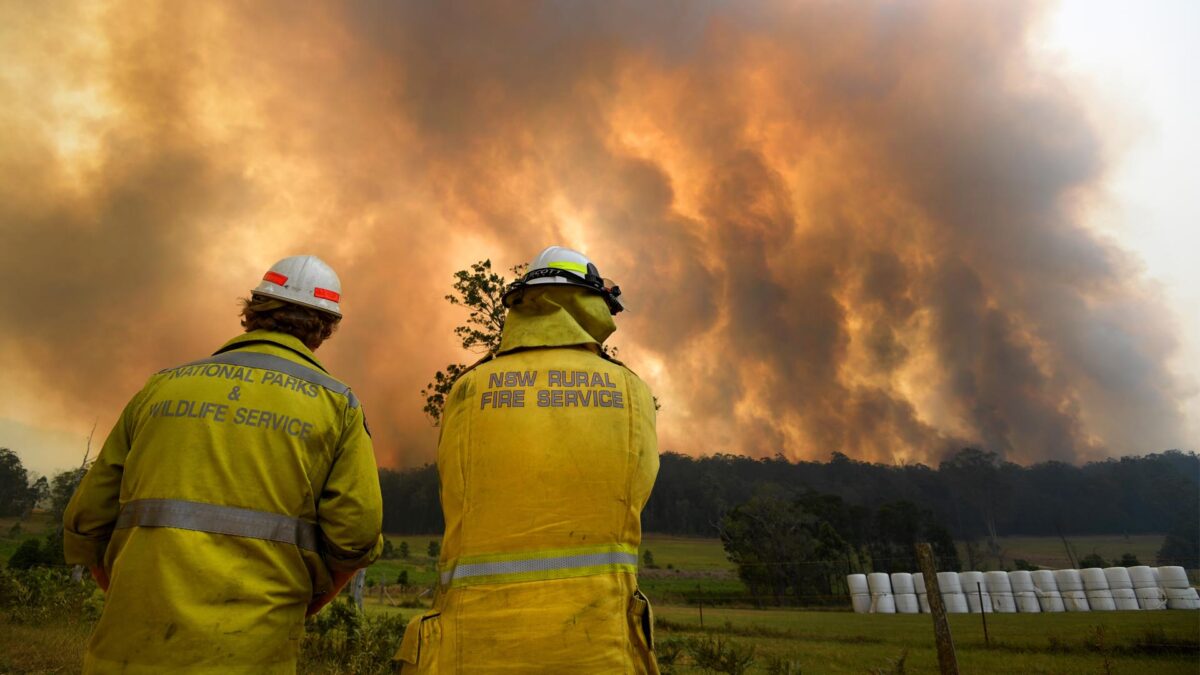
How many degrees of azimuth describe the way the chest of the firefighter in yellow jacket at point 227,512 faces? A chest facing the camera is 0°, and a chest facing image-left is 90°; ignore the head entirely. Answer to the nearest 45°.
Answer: approximately 180°

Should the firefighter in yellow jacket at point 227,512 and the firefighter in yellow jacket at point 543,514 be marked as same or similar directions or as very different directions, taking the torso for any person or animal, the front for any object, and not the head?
same or similar directions

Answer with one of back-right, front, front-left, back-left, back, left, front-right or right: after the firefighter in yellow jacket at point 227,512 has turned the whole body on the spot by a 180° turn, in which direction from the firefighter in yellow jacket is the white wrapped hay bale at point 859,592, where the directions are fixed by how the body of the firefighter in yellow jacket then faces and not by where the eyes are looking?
back-left

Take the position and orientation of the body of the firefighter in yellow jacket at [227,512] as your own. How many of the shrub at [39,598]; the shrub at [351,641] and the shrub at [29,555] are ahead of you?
3

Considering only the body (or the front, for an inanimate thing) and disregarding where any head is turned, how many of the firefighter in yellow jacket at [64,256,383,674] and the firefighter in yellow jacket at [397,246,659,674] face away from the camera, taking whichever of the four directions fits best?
2

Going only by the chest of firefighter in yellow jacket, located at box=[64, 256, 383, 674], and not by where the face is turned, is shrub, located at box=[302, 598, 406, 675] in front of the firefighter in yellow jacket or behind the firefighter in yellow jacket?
in front

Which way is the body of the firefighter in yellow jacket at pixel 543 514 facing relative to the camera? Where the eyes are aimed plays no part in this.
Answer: away from the camera

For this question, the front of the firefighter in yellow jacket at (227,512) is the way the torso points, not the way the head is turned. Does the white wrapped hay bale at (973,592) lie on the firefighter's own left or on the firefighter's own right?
on the firefighter's own right

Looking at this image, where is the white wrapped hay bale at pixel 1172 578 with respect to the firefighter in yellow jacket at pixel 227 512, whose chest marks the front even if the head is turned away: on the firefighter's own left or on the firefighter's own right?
on the firefighter's own right
